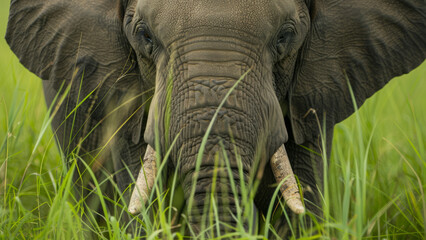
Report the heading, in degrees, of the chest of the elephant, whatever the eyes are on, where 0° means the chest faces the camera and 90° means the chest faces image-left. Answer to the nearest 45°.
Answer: approximately 0°
